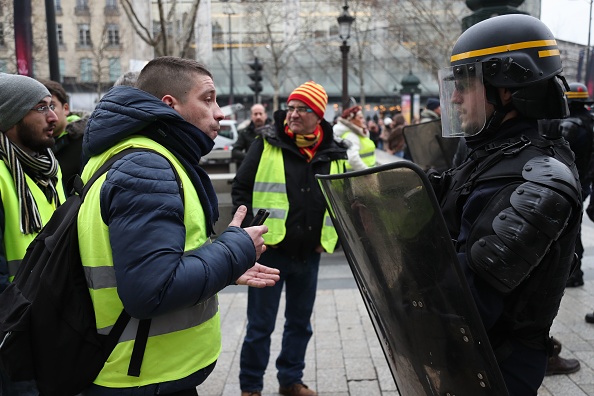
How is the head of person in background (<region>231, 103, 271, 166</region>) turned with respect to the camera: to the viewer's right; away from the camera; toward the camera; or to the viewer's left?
toward the camera

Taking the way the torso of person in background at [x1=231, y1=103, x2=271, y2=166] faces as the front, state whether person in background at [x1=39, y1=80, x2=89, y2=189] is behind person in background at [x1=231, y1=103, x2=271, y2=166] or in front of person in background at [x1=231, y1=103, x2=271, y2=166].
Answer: in front

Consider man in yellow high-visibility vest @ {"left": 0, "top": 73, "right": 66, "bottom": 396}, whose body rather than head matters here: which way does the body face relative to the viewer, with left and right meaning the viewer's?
facing the viewer and to the right of the viewer

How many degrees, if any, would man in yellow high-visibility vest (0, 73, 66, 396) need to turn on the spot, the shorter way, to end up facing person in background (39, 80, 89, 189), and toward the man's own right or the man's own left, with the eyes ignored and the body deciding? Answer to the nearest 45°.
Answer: approximately 135° to the man's own left

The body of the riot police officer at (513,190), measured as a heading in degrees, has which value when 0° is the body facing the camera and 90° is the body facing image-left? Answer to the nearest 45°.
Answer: approximately 90°

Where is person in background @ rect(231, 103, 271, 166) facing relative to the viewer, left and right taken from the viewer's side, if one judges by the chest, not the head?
facing the viewer

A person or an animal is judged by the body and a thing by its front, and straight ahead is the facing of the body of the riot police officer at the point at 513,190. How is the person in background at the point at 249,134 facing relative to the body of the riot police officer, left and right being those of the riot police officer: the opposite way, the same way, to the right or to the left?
to the left

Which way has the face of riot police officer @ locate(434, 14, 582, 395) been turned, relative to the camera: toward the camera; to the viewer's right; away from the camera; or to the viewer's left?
to the viewer's left

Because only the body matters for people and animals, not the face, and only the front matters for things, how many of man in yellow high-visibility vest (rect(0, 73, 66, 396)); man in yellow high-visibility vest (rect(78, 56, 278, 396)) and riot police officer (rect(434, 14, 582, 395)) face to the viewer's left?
1

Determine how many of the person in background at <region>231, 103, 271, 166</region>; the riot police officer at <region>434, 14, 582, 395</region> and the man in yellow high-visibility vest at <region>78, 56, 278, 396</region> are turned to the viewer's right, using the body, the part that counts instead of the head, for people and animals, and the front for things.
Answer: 1

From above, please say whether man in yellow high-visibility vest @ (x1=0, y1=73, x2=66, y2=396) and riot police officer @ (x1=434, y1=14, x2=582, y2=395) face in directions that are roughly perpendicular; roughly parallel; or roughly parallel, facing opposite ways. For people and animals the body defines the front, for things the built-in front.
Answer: roughly parallel, facing opposite ways

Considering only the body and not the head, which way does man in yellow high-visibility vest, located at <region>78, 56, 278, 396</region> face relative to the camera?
to the viewer's right

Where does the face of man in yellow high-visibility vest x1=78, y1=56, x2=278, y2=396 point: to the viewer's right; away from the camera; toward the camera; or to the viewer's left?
to the viewer's right

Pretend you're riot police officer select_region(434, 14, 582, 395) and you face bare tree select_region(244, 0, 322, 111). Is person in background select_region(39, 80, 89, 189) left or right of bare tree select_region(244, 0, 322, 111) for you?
left

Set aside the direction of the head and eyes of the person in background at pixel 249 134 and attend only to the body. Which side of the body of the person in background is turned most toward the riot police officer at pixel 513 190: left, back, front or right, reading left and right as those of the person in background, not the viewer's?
front

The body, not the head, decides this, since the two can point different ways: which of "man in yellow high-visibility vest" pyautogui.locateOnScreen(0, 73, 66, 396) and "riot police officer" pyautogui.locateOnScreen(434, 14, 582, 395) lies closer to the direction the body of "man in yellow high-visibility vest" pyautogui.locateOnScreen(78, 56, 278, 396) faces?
the riot police officer
